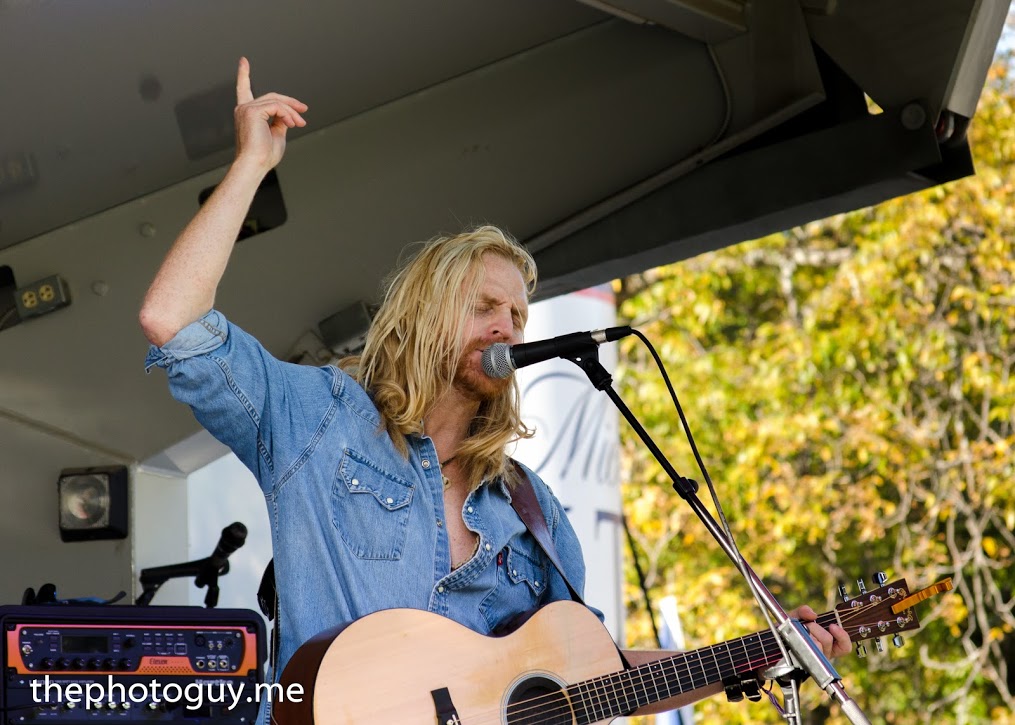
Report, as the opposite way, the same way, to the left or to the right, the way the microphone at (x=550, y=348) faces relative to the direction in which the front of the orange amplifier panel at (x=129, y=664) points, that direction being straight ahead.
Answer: to the right

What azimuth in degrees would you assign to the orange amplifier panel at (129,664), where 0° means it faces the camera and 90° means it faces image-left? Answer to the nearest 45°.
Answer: approximately 0°

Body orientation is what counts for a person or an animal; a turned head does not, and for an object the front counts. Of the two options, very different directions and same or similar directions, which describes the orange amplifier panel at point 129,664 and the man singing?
same or similar directions

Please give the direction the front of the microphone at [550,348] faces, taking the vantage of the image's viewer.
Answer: facing to the left of the viewer

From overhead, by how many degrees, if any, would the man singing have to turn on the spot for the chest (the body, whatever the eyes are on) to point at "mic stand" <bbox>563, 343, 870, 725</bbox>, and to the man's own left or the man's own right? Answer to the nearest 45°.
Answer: approximately 45° to the man's own left

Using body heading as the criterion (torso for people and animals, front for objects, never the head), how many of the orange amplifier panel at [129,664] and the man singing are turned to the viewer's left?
0

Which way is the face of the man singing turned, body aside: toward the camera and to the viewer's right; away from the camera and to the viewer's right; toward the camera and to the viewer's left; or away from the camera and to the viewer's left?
toward the camera and to the viewer's right

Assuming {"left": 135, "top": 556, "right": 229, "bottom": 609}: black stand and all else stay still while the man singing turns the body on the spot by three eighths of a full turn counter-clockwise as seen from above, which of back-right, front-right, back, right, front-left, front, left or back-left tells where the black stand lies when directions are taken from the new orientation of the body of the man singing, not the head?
front-left

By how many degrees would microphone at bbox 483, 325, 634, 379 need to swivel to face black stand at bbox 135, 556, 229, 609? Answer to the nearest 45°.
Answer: approximately 45° to its right

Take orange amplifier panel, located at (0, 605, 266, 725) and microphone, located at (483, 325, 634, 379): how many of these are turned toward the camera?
1

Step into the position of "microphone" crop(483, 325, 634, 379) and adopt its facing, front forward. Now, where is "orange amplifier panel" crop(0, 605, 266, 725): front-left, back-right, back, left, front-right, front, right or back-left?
front

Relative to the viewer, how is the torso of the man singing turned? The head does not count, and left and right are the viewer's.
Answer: facing the viewer and to the right of the viewer

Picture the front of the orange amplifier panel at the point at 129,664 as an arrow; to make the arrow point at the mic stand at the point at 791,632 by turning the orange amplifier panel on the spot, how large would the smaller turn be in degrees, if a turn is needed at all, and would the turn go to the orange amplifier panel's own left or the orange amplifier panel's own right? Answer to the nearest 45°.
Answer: approximately 90° to the orange amplifier panel's own left

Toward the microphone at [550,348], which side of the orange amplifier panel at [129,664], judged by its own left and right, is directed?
left

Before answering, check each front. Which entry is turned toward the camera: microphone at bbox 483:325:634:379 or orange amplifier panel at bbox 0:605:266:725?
the orange amplifier panel
